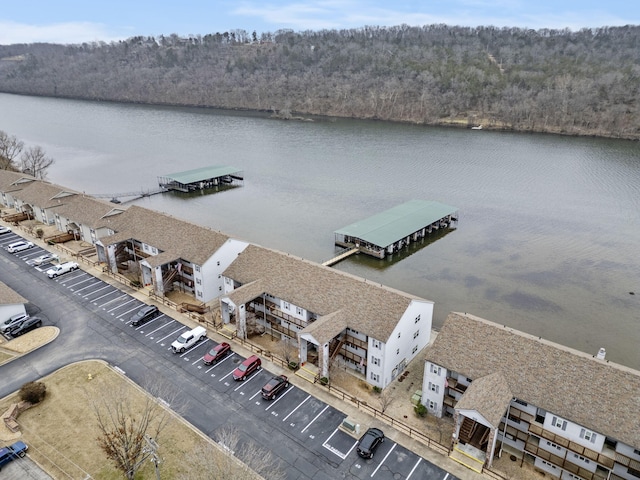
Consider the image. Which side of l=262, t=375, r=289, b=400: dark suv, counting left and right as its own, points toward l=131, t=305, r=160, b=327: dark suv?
left

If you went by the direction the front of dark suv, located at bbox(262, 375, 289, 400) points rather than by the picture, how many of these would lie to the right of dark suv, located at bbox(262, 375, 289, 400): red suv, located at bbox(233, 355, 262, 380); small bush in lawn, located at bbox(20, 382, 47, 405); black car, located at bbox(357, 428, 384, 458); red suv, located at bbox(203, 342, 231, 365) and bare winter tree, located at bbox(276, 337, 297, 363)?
1

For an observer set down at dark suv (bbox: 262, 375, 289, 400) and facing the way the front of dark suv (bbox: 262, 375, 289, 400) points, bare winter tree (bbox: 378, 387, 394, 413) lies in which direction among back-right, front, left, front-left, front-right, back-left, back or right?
front-right

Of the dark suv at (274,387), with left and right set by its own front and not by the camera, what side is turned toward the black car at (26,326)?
left

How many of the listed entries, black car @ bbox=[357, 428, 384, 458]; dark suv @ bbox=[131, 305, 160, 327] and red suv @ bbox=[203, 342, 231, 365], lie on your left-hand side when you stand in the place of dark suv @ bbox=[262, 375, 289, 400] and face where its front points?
2

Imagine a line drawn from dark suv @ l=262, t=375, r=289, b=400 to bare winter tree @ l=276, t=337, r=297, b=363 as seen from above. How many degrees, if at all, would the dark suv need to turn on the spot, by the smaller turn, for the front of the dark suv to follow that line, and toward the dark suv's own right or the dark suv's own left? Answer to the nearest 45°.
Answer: approximately 45° to the dark suv's own left

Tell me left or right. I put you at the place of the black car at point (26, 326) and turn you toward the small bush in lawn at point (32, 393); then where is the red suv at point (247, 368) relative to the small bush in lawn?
left

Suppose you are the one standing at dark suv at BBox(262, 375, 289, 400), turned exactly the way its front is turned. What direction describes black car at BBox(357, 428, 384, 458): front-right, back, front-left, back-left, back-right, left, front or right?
right

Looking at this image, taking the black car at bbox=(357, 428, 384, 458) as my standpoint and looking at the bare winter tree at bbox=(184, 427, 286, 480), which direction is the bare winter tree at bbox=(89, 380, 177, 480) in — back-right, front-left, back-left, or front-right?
front-right

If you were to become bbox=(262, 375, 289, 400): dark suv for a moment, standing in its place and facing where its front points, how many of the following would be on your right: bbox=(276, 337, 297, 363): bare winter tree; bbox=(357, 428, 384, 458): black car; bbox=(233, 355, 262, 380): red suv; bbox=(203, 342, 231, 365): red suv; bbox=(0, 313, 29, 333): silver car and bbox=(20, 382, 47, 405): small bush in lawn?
1

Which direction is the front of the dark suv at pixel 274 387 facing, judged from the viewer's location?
facing away from the viewer and to the right of the viewer

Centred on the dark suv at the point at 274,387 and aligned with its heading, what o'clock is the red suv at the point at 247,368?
the red suv at the point at 247,368 is roughly at 9 o'clock from the dark suv at the point at 274,387.

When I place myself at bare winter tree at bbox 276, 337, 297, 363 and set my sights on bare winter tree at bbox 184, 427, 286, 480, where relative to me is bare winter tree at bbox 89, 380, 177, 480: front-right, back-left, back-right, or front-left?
front-right

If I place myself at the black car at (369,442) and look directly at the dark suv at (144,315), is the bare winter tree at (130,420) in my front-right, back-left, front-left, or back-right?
front-left

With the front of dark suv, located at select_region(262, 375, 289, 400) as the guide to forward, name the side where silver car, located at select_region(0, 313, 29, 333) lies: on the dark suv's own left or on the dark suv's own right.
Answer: on the dark suv's own left

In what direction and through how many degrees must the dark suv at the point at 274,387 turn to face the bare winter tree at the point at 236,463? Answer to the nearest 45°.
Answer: approximately 135° to its right
